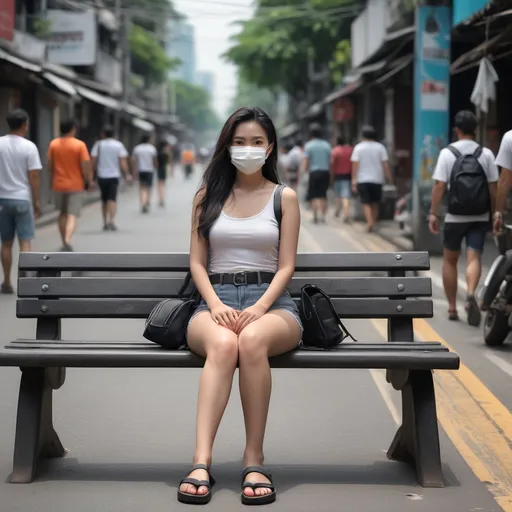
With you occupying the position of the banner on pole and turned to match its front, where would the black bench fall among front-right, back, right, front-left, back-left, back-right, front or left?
front

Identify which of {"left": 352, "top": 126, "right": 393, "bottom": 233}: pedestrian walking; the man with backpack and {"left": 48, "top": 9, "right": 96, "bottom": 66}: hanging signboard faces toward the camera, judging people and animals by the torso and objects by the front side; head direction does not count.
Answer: the hanging signboard

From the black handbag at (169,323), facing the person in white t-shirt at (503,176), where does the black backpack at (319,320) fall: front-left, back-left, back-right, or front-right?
front-right

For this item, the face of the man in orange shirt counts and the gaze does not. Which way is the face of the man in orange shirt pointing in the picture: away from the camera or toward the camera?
away from the camera

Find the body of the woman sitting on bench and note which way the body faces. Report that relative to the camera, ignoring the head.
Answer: toward the camera

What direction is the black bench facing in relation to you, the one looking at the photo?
facing the viewer

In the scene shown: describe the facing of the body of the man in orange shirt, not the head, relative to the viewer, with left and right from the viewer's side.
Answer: facing away from the viewer

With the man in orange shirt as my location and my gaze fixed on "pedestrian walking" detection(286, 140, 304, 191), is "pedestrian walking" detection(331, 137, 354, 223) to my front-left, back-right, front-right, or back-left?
front-right

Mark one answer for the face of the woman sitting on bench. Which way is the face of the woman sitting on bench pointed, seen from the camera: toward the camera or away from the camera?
toward the camera

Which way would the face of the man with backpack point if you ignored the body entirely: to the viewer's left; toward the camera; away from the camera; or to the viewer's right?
away from the camera

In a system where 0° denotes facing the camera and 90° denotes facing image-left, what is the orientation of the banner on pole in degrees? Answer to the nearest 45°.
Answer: approximately 0°

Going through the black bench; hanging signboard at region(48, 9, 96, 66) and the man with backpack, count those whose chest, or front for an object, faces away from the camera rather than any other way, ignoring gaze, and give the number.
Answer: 1

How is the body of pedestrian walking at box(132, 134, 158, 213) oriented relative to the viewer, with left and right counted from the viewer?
facing away from the viewer
